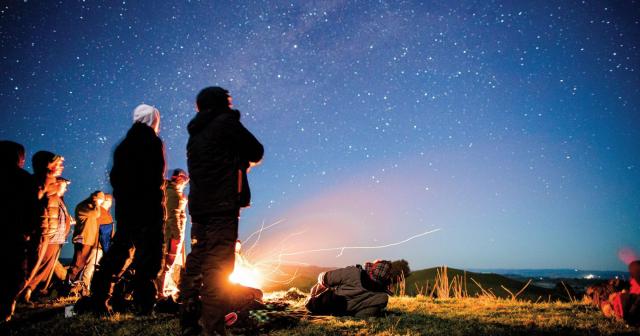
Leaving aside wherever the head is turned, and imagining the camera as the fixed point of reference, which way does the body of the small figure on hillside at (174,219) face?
to the viewer's right

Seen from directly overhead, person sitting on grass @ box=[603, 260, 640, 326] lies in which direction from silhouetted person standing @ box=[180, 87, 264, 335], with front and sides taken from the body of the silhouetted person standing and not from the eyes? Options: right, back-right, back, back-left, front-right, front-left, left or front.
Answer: front-right

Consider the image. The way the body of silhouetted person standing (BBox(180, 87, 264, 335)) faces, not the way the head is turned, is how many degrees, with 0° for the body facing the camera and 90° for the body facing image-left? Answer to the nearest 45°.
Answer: approximately 225°

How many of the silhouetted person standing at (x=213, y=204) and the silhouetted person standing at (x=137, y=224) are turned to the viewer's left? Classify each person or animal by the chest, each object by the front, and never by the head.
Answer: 0

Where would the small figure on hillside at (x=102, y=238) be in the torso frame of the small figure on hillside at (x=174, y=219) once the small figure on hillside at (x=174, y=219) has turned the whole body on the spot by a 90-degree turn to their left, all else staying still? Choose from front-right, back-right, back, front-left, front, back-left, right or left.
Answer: front-left

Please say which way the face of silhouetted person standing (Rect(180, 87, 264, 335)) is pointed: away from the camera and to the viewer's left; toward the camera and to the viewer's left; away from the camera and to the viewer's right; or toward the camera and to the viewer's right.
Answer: away from the camera and to the viewer's right

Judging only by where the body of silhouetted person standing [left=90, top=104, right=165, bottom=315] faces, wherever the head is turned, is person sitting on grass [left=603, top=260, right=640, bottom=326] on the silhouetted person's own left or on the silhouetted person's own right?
on the silhouetted person's own right

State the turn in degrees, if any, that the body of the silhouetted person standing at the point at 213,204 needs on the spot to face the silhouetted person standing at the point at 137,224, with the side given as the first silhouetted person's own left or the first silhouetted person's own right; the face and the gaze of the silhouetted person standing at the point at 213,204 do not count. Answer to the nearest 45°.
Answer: approximately 90° to the first silhouetted person's own left

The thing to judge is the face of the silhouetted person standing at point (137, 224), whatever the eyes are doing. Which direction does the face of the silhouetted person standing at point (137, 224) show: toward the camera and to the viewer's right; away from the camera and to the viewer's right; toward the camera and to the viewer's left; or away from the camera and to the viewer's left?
away from the camera and to the viewer's right

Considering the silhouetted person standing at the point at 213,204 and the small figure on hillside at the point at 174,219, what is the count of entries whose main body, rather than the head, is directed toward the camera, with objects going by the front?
0

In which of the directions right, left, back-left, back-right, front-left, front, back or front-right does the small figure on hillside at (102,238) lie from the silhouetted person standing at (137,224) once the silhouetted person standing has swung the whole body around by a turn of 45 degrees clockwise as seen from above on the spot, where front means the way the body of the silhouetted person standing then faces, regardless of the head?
left

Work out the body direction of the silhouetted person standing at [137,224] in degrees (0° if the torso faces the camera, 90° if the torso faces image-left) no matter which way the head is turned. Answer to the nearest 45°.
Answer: approximately 225°

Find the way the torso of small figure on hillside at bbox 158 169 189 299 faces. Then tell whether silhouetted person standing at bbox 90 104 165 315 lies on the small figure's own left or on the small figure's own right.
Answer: on the small figure's own right

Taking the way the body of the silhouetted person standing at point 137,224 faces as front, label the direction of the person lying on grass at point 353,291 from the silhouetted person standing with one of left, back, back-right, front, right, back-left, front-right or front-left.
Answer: front-right

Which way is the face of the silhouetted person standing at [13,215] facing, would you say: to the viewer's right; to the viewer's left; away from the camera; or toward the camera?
to the viewer's right
